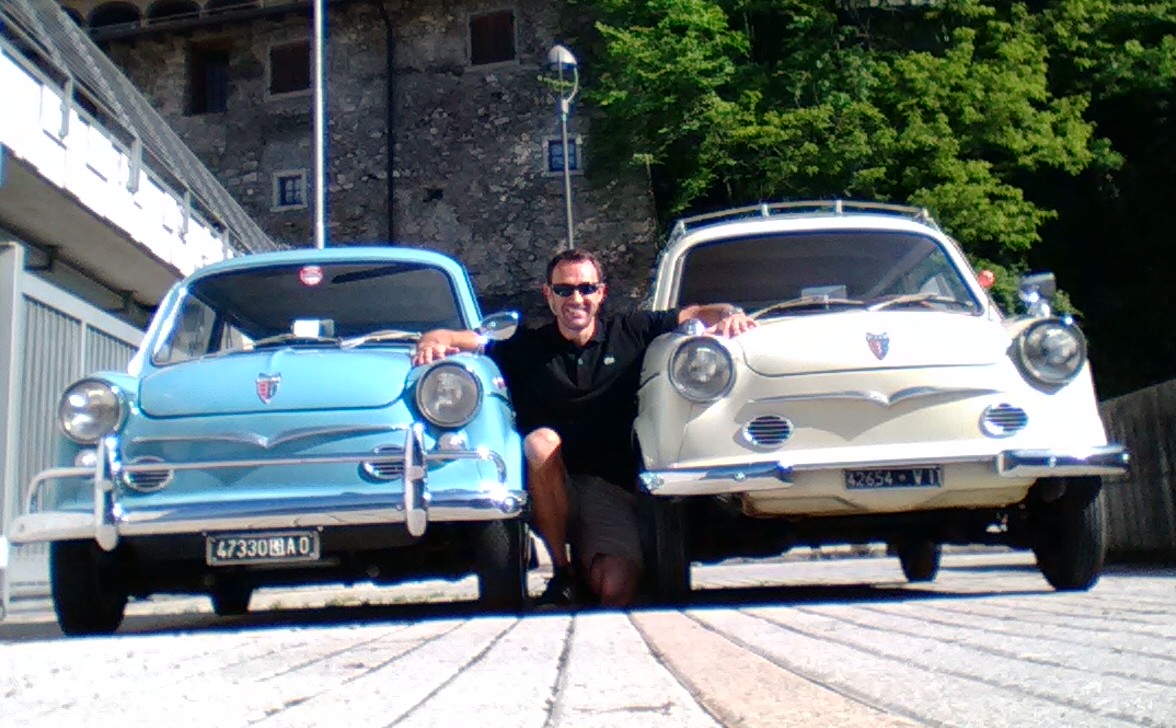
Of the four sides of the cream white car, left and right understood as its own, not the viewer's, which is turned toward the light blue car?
right

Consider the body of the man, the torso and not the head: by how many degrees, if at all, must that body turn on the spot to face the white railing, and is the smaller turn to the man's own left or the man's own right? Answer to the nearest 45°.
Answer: approximately 135° to the man's own right

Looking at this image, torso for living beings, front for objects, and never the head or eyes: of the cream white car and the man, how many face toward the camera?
2

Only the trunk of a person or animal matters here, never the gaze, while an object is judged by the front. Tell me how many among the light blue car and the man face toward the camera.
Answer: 2

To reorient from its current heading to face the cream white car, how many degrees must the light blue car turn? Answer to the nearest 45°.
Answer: approximately 90° to its left

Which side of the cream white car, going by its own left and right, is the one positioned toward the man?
right

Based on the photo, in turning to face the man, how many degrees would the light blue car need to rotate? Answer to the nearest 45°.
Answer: approximately 90° to its left

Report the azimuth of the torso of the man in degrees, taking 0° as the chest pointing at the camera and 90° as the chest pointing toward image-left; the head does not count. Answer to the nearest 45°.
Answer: approximately 0°

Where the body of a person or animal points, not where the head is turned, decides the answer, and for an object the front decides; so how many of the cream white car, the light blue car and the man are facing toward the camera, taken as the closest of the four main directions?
3
